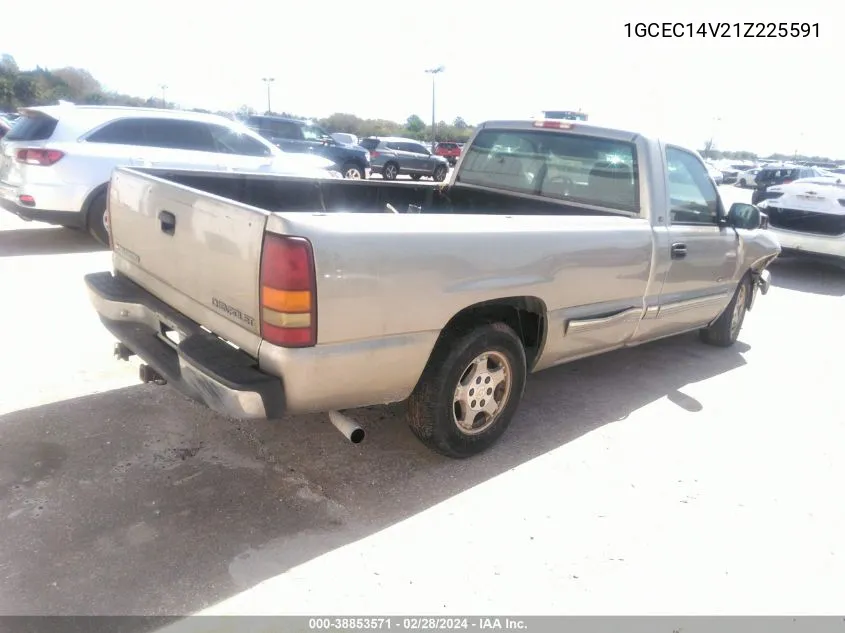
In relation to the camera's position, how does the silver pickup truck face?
facing away from the viewer and to the right of the viewer

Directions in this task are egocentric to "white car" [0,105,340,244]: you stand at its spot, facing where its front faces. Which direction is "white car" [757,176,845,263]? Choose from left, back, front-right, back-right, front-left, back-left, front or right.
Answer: front-right

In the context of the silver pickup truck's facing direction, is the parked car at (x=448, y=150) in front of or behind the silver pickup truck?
in front

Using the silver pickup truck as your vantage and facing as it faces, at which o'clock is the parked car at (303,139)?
The parked car is roughly at 10 o'clock from the silver pickup truck.

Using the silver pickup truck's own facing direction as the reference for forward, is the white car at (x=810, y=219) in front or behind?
in front

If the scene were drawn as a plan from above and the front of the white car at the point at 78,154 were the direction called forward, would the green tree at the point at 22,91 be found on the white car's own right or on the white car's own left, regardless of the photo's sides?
on the white car's own left

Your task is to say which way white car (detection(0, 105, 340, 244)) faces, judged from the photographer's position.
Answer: facing away from the viewer and to the right of the viewer

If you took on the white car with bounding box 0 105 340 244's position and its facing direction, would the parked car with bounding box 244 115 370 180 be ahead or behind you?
ahead

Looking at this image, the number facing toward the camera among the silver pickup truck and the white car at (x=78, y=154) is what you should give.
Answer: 0
